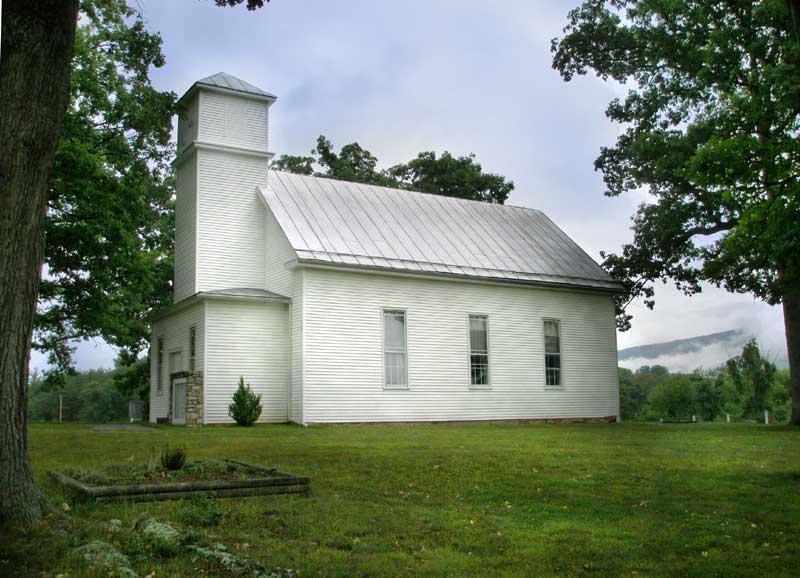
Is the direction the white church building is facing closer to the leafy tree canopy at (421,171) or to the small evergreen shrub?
the small evergreen shrub

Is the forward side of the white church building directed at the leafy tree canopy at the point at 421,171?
no

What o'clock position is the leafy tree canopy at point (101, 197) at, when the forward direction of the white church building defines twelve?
The leafy tree canopy is roughly at 2 o'clock from the white church building.

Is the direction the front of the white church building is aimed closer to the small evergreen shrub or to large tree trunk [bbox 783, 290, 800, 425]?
the small evergreen shrub

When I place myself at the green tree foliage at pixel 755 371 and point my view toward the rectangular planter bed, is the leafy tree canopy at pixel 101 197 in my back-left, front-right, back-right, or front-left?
front-right

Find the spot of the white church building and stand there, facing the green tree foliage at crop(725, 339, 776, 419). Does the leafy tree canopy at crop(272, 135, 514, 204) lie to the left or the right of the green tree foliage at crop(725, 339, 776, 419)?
left

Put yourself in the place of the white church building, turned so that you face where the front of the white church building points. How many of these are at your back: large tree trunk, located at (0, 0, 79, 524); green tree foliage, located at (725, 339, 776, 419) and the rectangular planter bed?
1

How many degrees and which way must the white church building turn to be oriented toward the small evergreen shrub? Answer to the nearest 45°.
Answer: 0° — it already faces it

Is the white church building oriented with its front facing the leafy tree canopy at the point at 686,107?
no

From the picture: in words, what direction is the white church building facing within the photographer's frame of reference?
facing the viewer and to the left of the viewer

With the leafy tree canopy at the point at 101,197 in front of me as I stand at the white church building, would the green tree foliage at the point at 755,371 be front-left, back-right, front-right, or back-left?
back-right

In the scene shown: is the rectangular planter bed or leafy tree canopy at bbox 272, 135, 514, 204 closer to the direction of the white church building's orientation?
the rectangular planter bed

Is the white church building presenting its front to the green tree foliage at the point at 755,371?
no
